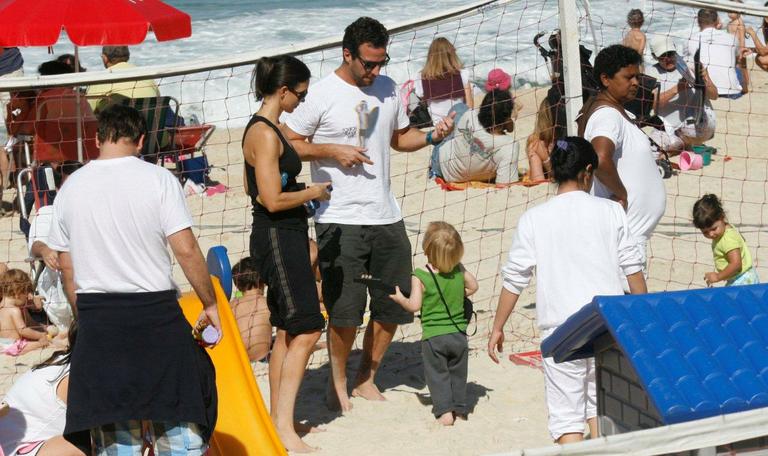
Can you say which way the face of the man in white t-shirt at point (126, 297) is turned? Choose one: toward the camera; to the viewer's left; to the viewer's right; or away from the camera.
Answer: away from the camera

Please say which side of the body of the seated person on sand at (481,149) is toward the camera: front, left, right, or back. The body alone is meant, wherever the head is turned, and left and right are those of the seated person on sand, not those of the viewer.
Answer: back

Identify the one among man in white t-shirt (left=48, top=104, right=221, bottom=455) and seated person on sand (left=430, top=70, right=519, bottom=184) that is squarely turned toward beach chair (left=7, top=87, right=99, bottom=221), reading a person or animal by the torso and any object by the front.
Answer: the man in white t-shirt

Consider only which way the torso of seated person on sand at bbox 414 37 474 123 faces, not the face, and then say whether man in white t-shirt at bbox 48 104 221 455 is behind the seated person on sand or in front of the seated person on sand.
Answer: behind

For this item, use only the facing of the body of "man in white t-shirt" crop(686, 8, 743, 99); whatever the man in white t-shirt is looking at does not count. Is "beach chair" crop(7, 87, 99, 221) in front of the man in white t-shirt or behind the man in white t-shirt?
behind

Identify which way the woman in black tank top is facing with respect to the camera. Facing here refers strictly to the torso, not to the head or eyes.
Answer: to the viewer's right

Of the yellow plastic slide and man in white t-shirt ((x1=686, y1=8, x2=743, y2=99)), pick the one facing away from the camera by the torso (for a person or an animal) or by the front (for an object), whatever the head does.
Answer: the man in white t-shirt

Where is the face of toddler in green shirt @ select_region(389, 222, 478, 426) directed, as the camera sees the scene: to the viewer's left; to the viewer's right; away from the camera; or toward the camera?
away from the camera

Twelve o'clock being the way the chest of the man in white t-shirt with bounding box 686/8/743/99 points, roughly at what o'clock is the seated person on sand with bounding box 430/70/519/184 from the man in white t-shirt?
The seated person on sand is roughly at 7 o'clock from the man in white t-shirt.

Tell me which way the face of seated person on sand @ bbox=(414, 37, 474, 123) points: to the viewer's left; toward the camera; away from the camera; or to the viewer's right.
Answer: away from the camera

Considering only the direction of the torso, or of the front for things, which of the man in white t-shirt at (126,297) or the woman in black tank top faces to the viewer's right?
the woman in black tank top

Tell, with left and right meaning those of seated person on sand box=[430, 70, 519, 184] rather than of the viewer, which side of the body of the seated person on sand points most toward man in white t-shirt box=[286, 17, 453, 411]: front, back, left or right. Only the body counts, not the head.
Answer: back

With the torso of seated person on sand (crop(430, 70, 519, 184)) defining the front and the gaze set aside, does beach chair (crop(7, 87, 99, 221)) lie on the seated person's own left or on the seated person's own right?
on the seated person's own left

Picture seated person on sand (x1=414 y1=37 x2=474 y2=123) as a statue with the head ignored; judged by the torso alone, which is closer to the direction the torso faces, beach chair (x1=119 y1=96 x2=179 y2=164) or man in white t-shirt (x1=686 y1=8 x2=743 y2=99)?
the man in white t-shirt

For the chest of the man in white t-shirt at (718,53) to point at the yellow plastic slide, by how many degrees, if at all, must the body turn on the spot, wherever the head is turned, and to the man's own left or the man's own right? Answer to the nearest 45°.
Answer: approximately 180°

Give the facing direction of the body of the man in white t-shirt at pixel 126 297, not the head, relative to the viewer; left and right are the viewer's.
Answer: facing away from the viewer

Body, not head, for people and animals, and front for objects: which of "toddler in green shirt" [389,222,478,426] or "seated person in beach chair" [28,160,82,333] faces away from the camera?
the toddler in green shirt
